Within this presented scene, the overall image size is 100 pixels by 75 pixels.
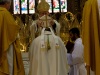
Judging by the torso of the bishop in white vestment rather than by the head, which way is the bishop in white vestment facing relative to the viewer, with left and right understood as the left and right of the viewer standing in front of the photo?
facing away from the viewer
